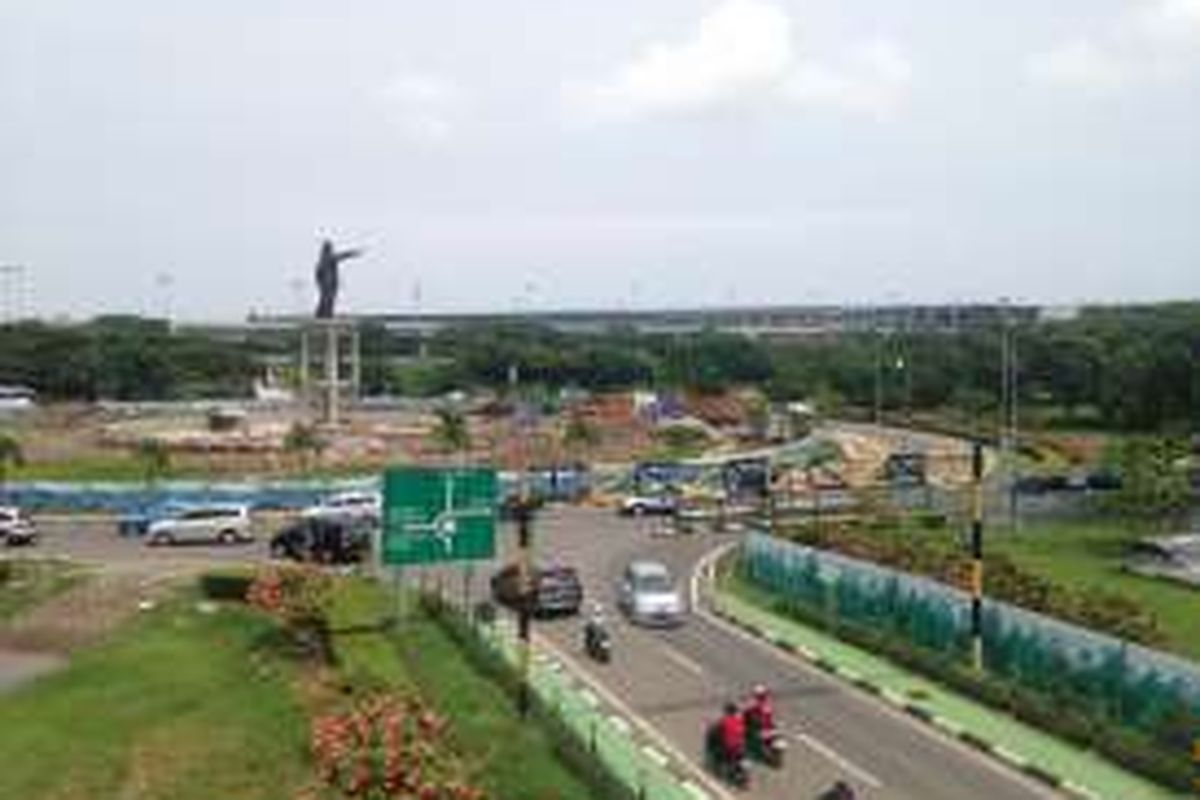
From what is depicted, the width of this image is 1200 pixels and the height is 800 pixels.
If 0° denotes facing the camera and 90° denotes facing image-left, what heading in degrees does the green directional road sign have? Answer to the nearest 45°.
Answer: approximately 0°

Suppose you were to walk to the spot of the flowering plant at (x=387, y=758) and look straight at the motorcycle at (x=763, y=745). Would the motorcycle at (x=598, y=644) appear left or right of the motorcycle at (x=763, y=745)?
left

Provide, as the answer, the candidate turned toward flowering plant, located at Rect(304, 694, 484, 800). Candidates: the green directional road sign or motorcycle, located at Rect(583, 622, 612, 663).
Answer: the green directional road sign

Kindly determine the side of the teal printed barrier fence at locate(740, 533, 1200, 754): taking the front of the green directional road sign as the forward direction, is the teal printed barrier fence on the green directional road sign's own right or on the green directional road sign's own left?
on the green directional road sign's own left

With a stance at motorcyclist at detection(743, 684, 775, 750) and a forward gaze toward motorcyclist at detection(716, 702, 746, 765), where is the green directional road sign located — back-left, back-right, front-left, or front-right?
back-right

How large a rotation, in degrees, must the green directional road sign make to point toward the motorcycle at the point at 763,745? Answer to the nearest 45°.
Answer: approximately 45° to its left

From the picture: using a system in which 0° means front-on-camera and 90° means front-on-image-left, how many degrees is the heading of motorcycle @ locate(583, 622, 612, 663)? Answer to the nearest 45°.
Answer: approximately 135°

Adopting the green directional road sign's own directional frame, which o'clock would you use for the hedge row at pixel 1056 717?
The hedge row is roughly at 10 o'clock from the green directional road sign.

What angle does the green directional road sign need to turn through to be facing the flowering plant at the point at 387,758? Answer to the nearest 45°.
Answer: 0° — it already faces it

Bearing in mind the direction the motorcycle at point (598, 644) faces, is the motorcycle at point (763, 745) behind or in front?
behind

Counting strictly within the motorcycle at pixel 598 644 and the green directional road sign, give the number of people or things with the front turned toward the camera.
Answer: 1
